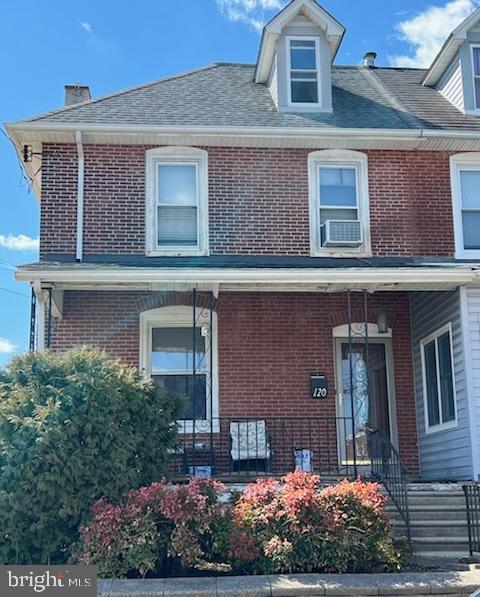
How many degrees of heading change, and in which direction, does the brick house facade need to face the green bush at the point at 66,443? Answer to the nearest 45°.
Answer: approximately 45° to its right

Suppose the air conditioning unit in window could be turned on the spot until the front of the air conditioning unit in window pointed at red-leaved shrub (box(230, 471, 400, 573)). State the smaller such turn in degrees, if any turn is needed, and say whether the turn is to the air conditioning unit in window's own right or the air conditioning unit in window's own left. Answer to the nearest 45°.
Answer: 0° — it already faces it

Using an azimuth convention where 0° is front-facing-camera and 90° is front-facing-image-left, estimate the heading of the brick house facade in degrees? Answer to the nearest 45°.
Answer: approximately 0°

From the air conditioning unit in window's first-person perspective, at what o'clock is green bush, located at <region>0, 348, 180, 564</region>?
The green bush is roughly at 1 o'clock from the air conditioning unit in window.

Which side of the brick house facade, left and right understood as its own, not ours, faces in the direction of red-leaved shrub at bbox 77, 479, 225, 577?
front

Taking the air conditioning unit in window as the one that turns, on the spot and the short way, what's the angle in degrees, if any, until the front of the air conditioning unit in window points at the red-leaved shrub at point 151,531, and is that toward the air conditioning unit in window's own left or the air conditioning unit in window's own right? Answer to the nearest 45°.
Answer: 0° — it already faces it

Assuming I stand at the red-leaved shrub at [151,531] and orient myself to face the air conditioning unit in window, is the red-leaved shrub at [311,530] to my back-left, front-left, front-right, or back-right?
front-right

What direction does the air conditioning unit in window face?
toward the camera

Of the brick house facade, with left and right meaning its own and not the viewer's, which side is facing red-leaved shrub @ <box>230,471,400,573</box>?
front

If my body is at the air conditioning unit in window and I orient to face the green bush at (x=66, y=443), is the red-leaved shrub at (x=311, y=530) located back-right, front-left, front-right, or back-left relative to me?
front-left
